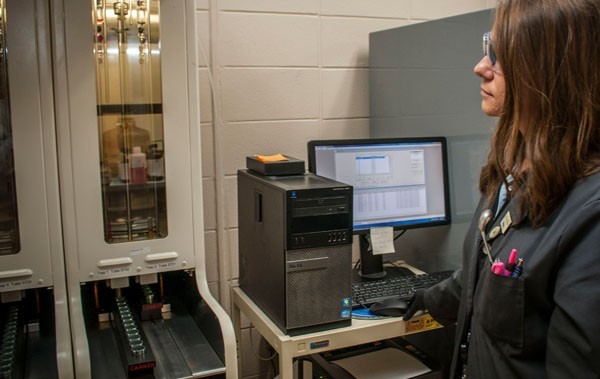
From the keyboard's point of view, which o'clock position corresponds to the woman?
The woman is roughly at 1 o'clock from the keyboard.

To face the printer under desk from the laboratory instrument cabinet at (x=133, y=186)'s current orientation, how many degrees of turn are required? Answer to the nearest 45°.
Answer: approximately 90° to its left

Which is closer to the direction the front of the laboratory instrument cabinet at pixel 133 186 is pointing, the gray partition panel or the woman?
the woman

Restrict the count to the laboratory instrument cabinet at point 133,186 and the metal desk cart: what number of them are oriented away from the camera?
0

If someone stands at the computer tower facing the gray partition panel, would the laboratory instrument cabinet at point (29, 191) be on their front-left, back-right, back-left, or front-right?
back-left

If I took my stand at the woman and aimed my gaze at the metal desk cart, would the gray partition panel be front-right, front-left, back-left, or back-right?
front-right

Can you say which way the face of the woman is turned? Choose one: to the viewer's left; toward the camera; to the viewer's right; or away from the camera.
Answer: to the viewer's left

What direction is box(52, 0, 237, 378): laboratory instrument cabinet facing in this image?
toward the camera

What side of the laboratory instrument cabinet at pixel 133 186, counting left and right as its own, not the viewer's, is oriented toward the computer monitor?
left

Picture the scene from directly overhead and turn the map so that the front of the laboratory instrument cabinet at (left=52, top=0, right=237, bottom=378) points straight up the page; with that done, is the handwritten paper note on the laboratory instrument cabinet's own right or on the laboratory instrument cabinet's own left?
on the laboratory instrument cabinet's own left

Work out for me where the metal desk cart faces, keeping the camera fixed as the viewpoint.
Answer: facing the viewer and to the right of the viewer

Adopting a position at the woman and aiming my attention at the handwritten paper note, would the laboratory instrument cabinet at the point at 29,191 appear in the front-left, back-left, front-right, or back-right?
front-left
